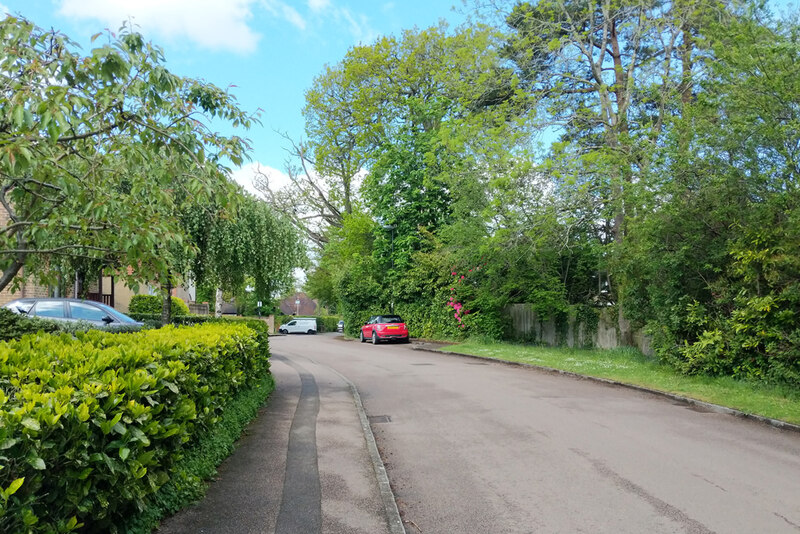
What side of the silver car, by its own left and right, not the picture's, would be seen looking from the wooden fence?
front

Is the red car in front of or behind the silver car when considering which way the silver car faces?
in front

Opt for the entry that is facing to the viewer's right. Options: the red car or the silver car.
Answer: the silver car

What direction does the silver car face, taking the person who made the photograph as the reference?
facing to the right of the viewer

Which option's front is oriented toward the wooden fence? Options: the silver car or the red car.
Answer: the silver car

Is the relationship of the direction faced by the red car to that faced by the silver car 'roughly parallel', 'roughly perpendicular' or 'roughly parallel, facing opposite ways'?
roughly perpendicular

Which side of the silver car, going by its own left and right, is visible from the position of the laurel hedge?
right
